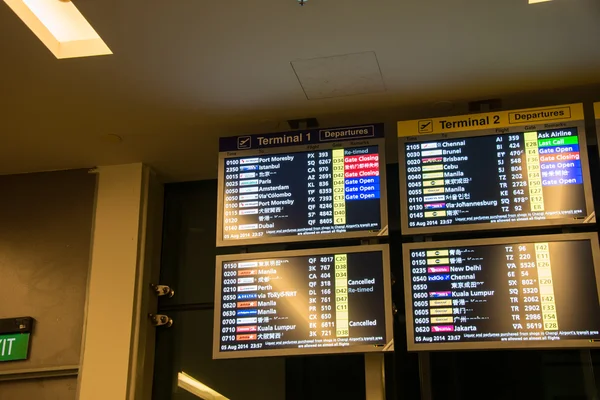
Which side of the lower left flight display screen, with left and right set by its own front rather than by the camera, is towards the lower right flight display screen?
left

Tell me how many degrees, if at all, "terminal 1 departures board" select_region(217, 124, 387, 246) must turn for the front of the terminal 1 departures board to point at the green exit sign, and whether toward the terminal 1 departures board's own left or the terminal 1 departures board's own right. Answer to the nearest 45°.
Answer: approximately 90° to the terminal 1 departures board's own right

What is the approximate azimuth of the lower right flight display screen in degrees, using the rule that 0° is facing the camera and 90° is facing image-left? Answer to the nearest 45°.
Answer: approximately 0°

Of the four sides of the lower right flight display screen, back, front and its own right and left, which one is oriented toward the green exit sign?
right

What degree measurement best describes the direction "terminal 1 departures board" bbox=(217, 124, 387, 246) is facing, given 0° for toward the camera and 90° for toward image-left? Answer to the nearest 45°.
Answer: approximately 0°
